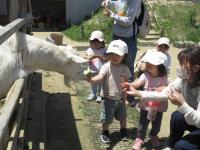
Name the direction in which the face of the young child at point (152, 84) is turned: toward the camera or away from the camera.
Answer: toward the camera

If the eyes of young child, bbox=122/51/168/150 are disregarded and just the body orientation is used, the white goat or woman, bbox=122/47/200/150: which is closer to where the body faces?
the white goat

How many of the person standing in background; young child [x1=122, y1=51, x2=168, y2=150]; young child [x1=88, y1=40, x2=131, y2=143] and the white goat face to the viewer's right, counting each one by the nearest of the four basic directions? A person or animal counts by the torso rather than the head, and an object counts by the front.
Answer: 1

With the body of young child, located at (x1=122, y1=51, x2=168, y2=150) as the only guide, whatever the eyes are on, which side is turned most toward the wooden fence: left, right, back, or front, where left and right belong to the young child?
front

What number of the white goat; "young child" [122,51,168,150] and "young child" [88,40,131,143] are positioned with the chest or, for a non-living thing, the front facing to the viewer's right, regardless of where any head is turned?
1

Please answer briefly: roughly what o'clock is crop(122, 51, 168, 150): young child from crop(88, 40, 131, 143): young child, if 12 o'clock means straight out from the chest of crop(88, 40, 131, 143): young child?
crop(122, 51, 168, 150): young child is roughly at 8 o'clock from crop(88, 40, 131, 143): young child.

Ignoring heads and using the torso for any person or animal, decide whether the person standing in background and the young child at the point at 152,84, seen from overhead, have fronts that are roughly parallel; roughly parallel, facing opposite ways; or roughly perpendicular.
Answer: roughly parallel

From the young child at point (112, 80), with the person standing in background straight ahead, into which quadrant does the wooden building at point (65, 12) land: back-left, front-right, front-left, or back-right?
front-left

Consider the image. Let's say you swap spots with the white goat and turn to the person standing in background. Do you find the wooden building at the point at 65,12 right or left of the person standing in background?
left

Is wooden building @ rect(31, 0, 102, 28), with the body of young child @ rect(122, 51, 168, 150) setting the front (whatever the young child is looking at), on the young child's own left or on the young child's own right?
on the young child's own right

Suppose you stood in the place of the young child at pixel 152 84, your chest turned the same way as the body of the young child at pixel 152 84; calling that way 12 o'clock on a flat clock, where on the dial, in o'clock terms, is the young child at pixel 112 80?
the young child at pixel 112 80 is roughly at 2 o'clock from the young child at pixel 152 84.

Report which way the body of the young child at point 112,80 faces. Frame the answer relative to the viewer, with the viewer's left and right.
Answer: facing the viewer and to the left of the viewer

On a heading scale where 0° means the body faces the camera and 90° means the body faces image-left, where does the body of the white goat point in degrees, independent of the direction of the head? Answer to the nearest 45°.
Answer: approximately 270°

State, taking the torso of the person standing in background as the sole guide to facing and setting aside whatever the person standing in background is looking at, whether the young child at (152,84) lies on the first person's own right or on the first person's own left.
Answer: on the first person's own left
